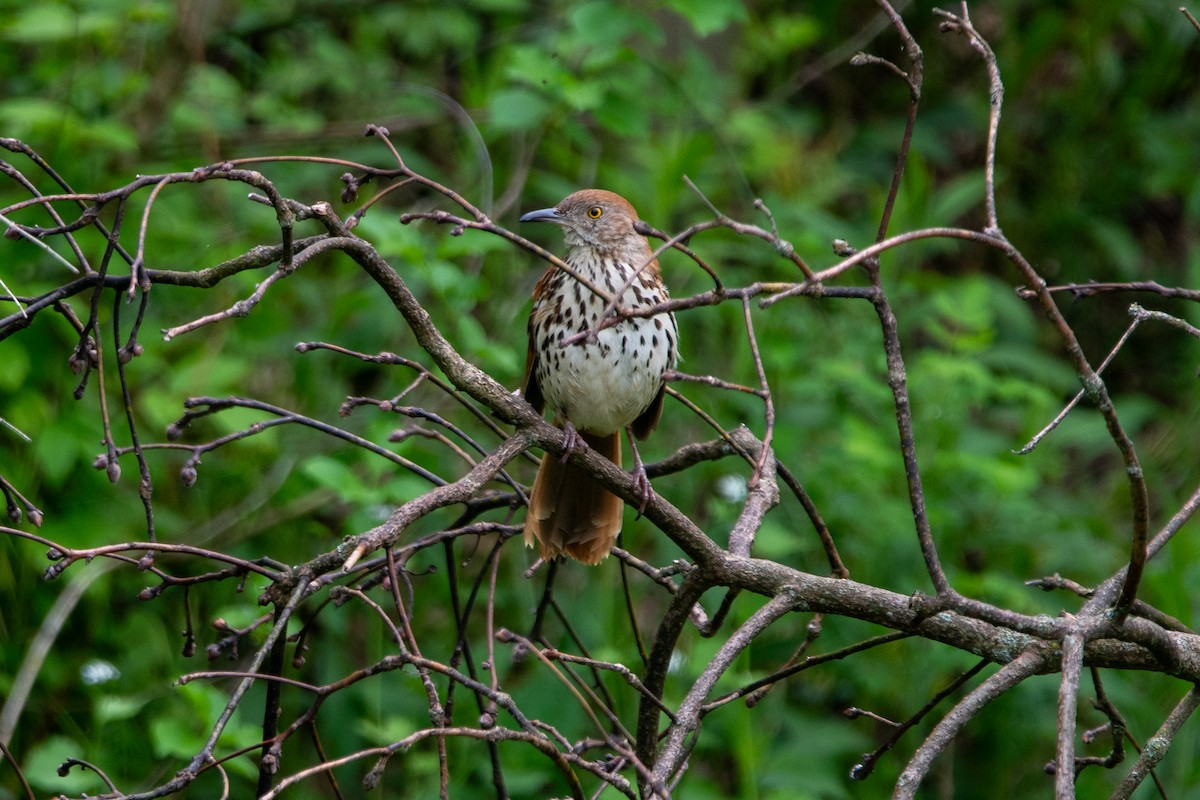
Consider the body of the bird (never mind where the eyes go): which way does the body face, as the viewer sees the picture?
toward the camera
